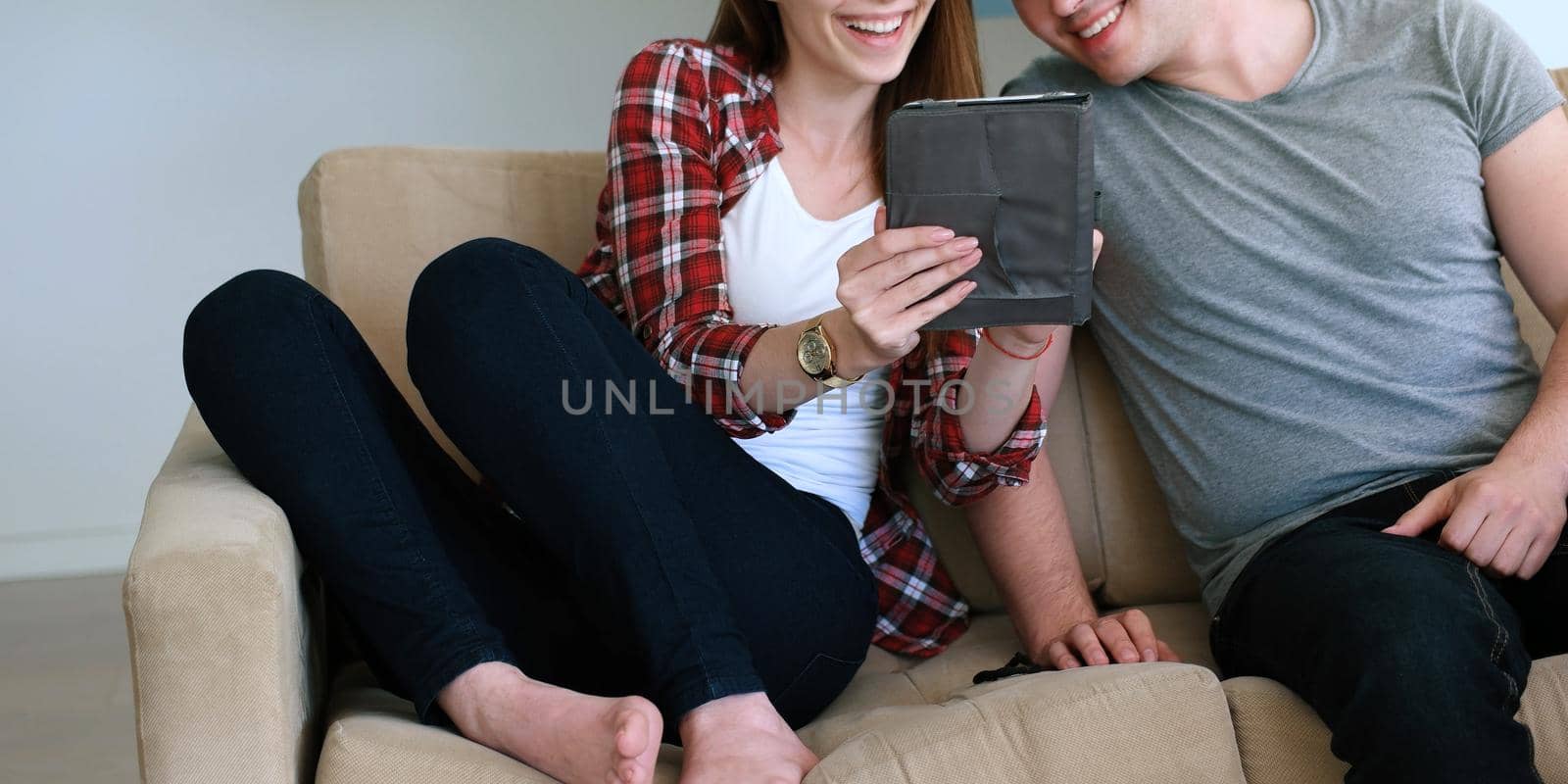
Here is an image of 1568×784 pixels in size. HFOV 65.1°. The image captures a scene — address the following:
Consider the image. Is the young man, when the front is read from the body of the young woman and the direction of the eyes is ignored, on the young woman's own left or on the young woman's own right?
on the young woman's own left

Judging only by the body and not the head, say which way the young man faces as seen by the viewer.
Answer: toward the camera

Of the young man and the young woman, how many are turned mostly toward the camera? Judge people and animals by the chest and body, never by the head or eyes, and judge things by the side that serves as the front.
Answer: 2

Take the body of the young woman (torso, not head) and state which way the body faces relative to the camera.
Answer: toward the camera

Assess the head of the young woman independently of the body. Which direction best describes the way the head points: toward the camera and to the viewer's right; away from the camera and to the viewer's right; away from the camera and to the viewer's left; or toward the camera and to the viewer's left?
toward the camera and to the viewer's right

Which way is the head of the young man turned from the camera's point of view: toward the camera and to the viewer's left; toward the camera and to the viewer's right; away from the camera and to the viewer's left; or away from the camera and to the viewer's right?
toward the camera and to the viewer's left

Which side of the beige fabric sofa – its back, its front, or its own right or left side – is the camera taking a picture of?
front
